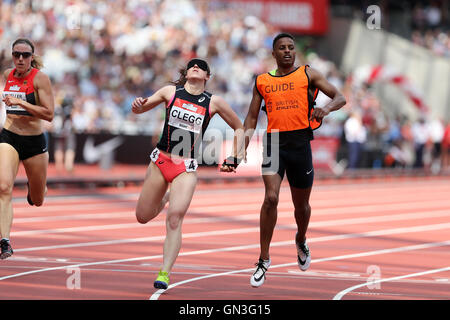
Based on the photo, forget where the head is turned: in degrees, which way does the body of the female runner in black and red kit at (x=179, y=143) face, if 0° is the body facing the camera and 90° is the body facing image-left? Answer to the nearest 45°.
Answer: approximately 0°

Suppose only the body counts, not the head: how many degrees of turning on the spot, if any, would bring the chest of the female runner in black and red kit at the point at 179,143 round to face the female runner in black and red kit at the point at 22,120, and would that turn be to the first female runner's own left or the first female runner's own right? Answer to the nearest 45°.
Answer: approximately 135° to the first female runner's own right
